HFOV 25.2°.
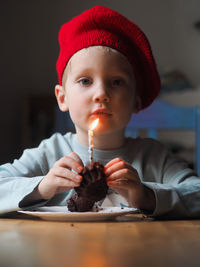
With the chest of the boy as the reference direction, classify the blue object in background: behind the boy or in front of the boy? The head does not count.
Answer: behind

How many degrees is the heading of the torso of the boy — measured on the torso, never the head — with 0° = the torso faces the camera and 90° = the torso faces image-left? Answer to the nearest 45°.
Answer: approximately 0°
